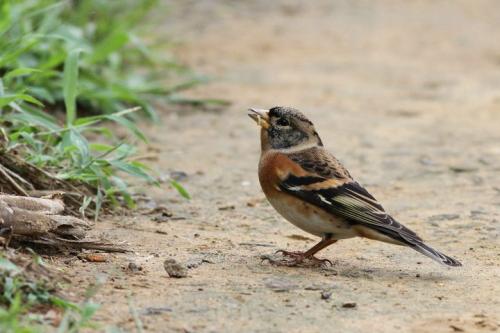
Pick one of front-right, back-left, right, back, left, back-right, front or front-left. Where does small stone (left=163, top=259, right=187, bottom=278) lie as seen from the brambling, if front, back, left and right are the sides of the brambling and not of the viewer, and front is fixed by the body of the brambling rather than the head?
front-left

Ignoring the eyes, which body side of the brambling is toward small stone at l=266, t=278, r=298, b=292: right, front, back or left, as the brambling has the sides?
left

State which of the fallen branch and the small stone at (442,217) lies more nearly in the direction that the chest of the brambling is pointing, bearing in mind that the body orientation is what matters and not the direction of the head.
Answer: the fallen branch

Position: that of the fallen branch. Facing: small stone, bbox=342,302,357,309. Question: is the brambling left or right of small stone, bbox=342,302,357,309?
left

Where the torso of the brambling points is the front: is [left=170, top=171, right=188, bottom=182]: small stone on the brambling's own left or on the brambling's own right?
on the brambling's own right

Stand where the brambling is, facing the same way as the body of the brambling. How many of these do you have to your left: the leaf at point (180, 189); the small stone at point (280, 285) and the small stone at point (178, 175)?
1

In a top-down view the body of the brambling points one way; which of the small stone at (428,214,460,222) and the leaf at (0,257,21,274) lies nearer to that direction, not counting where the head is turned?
the leaf

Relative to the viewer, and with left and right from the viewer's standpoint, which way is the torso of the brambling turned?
facing to the left of the viewer

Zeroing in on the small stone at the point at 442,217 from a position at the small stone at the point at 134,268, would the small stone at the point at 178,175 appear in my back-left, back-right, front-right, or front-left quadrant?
front-left

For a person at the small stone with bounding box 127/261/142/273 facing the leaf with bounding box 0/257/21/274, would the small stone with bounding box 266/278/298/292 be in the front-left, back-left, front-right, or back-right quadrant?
back-left

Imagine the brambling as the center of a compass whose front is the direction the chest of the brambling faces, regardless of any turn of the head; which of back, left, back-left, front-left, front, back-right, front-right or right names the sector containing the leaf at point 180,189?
front-right

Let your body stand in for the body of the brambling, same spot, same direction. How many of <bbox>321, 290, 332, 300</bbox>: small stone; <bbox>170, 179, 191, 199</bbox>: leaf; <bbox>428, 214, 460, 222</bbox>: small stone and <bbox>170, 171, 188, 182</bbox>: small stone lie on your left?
1

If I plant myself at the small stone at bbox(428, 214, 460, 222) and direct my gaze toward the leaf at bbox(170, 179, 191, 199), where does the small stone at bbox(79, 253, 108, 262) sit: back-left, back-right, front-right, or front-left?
front-left

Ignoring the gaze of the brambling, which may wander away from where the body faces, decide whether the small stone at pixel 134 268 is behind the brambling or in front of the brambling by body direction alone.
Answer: in front

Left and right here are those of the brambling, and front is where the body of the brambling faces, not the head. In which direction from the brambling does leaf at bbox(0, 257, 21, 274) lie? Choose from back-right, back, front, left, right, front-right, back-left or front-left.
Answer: front-left

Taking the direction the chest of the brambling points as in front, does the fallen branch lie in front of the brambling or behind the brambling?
in front

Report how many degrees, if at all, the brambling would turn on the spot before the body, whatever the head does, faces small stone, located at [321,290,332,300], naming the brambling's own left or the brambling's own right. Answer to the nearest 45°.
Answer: approximately 90° to the brambling's own left
